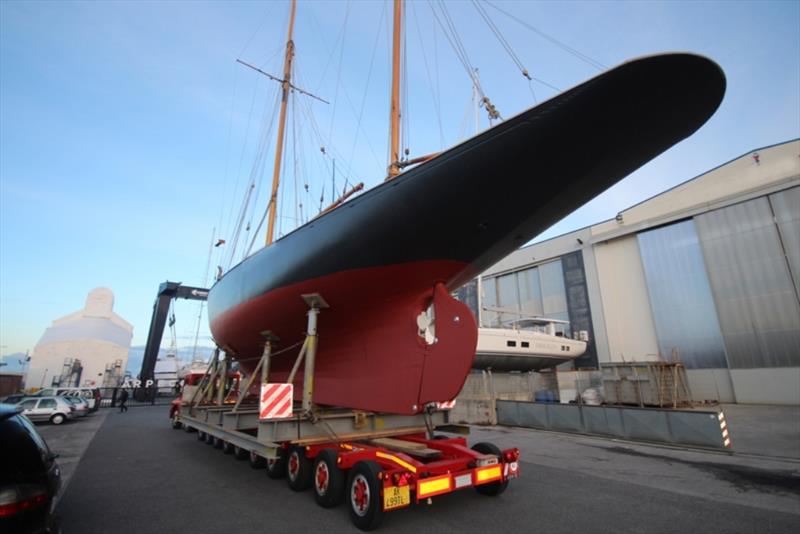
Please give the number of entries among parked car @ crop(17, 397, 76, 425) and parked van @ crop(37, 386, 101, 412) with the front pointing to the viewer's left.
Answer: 2

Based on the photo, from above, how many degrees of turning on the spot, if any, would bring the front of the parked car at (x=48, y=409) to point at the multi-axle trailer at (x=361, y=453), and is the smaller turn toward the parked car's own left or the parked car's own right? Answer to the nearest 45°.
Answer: approximately 90° to the parked car's own left

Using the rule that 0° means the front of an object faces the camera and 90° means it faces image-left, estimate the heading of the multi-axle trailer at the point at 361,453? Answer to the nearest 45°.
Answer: approximately 135°

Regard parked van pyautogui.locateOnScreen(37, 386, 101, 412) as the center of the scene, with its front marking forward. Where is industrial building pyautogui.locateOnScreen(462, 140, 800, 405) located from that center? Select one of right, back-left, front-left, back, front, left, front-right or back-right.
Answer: back-left

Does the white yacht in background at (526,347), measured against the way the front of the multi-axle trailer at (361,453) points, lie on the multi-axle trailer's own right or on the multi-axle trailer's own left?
on the multi-axle trailer's own right

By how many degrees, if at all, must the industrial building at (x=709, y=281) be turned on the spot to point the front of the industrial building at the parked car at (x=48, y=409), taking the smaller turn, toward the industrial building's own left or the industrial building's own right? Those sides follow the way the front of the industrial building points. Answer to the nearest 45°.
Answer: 0° — it already faces it

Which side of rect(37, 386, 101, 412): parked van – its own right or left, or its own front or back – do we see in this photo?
left

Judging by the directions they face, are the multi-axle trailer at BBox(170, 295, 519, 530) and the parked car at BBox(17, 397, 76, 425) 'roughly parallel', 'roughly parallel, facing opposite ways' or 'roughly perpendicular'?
roughly perpendicular

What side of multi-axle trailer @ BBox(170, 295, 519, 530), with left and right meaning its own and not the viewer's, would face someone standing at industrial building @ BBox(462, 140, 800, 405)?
right

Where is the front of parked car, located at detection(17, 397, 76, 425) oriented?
to the viewer's left

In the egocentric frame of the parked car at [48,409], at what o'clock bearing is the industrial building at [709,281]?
The industrial building is roughly at 7 o'clock from the parked car.

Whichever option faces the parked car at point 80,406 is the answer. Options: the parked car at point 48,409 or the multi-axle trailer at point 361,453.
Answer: the multi-axle trailer
